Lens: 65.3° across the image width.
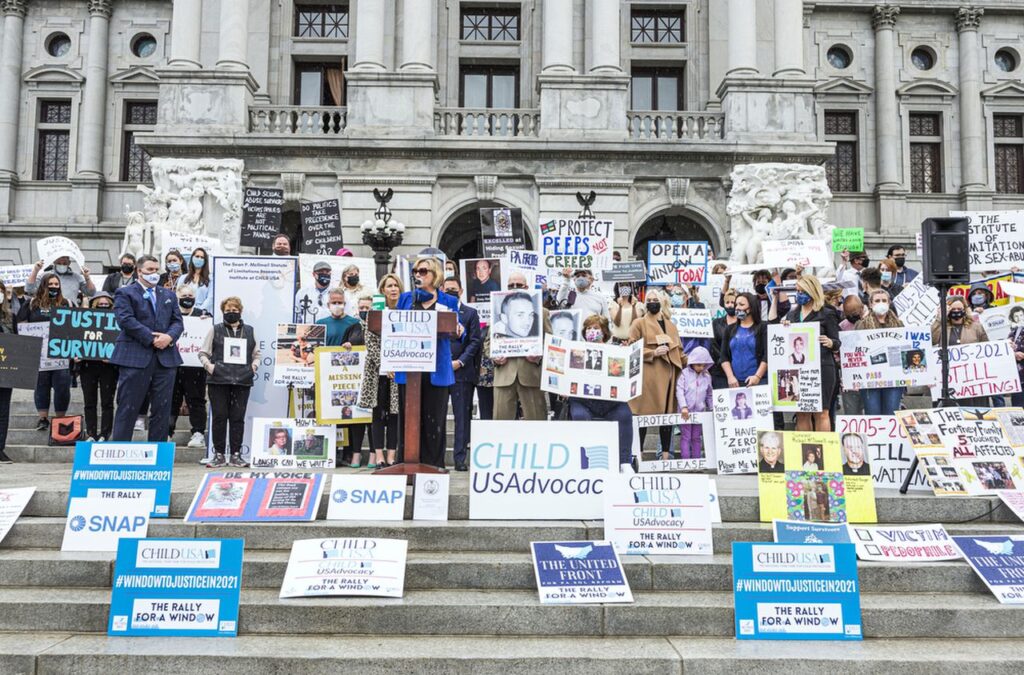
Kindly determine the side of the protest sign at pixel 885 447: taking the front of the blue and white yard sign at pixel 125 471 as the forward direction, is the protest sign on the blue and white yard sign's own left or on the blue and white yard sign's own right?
on the blue and white yard sign's own left

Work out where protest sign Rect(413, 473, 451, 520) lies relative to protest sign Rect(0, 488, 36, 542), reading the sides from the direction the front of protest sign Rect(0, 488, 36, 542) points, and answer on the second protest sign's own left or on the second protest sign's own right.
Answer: on the second protest sign's own left

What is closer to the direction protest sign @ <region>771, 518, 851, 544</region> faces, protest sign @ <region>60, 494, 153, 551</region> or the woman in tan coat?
the protest sign

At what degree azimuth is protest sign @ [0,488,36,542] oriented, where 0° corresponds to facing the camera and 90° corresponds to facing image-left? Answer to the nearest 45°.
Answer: approximately 0°

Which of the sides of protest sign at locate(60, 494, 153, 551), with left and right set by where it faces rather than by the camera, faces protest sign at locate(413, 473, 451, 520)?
left

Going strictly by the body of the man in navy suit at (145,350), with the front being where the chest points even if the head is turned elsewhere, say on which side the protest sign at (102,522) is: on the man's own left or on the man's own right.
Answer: on the man's own right

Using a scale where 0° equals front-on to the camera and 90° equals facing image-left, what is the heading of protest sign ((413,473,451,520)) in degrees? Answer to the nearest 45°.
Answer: approximately 0°

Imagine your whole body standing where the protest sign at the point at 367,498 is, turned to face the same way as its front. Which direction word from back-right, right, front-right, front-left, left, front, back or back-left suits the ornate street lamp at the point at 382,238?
back

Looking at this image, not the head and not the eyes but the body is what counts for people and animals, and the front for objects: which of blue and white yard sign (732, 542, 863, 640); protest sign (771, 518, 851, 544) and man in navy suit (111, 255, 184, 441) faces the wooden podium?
the man in navy suit
